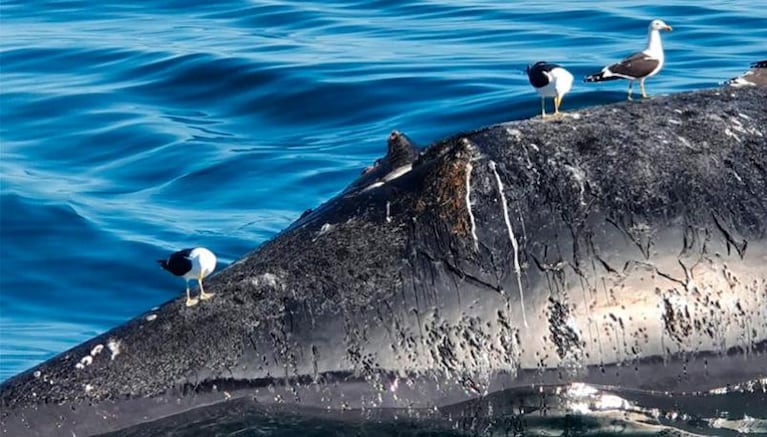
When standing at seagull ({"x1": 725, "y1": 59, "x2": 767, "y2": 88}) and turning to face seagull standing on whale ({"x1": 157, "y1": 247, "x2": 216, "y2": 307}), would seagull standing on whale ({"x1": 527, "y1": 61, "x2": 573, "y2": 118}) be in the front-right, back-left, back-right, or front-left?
front-right

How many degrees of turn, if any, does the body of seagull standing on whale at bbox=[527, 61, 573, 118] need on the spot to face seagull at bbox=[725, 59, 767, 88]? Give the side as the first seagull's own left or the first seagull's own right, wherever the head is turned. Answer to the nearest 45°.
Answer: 0° — it already faces it

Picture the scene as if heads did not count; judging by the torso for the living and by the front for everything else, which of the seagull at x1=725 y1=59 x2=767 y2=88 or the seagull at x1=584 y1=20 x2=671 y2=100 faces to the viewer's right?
the seagull at x1=584 y1=20 x2=671 y2=100

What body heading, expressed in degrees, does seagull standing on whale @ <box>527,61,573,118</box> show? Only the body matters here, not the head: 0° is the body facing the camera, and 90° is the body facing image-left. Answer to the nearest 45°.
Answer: approximately 315°

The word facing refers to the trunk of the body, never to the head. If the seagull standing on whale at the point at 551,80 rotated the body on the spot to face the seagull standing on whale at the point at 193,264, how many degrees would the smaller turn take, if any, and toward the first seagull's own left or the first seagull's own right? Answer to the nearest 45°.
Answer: approximately 90° to the first seagull's own right

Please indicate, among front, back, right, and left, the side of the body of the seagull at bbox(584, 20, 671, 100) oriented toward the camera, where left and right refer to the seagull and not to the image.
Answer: right

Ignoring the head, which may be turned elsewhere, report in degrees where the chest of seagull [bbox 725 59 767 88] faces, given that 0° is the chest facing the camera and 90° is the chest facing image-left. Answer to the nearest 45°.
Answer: approximately 90°

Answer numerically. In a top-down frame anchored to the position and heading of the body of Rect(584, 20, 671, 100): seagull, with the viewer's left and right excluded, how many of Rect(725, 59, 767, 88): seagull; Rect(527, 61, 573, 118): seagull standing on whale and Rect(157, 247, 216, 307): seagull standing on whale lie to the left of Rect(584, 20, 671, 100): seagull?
0
